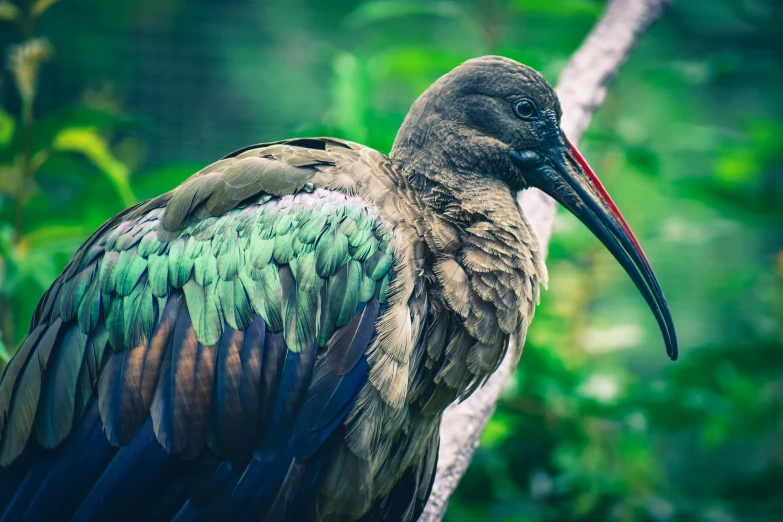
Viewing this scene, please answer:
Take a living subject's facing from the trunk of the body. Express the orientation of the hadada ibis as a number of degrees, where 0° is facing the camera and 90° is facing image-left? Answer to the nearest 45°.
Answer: approximately 270°

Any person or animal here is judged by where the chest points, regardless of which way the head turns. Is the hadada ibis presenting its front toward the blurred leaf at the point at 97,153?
no

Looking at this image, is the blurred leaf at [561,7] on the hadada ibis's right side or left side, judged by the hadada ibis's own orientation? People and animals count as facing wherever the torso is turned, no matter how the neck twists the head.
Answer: on its left

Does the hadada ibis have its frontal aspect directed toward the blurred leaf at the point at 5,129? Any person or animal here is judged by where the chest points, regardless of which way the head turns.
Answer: no

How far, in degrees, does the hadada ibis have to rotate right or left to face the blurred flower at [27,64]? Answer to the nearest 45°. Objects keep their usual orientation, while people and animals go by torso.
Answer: approximately 90° to its left

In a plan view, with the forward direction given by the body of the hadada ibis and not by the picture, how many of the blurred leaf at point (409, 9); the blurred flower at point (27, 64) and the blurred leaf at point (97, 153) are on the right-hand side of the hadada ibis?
0

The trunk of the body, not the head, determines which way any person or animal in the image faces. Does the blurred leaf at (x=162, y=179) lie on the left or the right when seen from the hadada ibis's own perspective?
on its left

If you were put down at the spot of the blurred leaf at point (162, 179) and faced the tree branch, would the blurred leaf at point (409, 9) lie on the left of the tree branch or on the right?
left

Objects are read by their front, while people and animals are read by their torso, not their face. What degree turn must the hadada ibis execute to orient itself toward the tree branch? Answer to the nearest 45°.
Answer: approximately 45° to its left

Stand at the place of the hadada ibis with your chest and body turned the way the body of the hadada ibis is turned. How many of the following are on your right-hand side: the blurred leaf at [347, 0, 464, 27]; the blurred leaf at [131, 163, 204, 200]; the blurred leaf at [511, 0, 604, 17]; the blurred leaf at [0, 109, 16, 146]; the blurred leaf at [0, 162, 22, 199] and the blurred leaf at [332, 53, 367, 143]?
0

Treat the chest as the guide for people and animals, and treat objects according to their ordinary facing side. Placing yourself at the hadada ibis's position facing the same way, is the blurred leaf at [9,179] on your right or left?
on your left

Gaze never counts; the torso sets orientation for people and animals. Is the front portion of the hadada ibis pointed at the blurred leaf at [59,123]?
no

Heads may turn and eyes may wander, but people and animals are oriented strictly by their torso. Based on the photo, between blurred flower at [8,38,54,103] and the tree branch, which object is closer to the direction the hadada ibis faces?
the tree branch

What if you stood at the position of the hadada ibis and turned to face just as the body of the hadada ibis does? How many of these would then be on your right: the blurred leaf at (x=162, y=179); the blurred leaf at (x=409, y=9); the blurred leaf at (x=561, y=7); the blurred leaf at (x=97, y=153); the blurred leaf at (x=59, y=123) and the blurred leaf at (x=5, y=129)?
0

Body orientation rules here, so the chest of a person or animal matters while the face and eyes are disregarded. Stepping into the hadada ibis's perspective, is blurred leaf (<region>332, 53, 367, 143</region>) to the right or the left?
on its left

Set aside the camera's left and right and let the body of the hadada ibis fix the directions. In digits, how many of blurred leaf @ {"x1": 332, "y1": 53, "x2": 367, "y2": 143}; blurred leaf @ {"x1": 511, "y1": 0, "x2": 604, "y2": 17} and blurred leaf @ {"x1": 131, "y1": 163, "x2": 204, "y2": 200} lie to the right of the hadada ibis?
0

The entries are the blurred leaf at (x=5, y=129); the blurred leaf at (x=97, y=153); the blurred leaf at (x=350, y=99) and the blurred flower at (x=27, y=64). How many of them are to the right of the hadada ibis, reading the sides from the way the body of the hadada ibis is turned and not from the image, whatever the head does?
0
